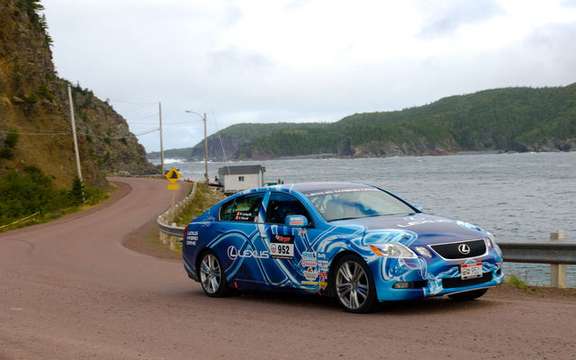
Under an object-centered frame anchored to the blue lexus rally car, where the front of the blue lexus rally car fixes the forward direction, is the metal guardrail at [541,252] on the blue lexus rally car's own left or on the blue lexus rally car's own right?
on the blue lexus rally car's own left

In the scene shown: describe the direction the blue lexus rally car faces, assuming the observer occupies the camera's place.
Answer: facing the viewer and to the right of the viewer
